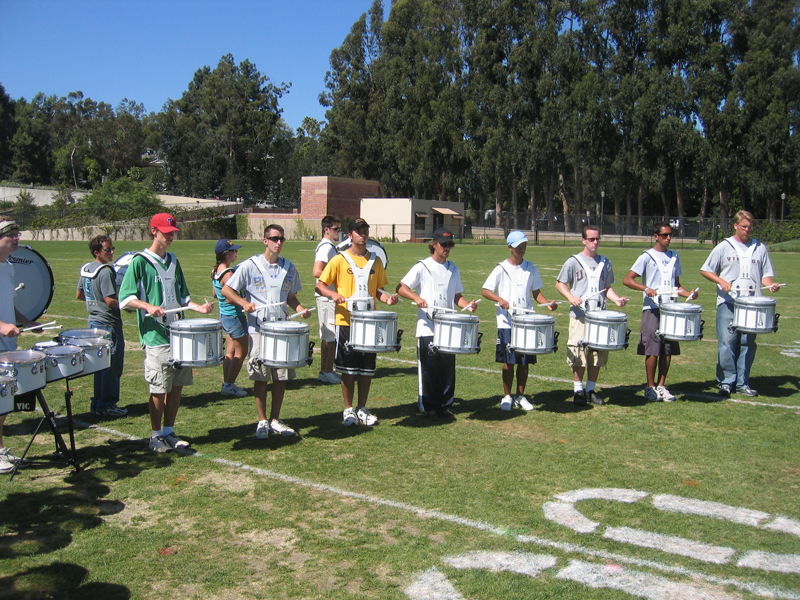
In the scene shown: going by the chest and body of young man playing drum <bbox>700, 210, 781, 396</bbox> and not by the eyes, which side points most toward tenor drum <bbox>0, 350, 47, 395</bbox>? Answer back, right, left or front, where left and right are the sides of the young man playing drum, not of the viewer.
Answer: right

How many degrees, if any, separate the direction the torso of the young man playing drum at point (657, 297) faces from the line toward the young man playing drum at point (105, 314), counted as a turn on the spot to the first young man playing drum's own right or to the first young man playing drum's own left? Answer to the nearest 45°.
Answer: approximately 90° to the first young man playing drum's own right

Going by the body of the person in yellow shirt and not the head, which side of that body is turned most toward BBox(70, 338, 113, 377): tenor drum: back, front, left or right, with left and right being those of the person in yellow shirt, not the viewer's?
right

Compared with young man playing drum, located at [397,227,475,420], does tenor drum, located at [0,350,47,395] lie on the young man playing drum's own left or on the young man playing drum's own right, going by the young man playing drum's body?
on the young man playing drum's own right

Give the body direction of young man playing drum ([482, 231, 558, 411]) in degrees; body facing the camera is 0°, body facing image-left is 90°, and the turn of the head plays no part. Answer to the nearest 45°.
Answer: approximately 315°

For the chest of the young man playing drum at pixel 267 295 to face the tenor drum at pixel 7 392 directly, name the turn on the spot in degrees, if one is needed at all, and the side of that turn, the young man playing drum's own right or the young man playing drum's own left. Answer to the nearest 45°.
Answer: approximately 90° to the young man playing drum's own right

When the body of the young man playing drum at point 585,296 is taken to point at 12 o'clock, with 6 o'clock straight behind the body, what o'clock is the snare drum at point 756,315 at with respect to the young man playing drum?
The snare drum is roughly at 10 o'clock from the young man playing drum.

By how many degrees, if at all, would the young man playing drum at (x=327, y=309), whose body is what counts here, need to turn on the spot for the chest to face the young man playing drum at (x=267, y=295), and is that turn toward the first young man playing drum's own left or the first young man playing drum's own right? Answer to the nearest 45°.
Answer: approximately 90° to the first young man playing drum's own right

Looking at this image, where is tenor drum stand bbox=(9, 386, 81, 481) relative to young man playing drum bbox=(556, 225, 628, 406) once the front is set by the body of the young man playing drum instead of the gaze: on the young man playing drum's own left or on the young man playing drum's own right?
on the young man playing drum's own right

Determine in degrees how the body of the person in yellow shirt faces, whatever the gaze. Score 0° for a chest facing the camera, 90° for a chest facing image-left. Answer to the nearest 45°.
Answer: approximately 315°

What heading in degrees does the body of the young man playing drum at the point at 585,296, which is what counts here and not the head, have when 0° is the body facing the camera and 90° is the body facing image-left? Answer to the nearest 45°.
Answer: approximately 315°
